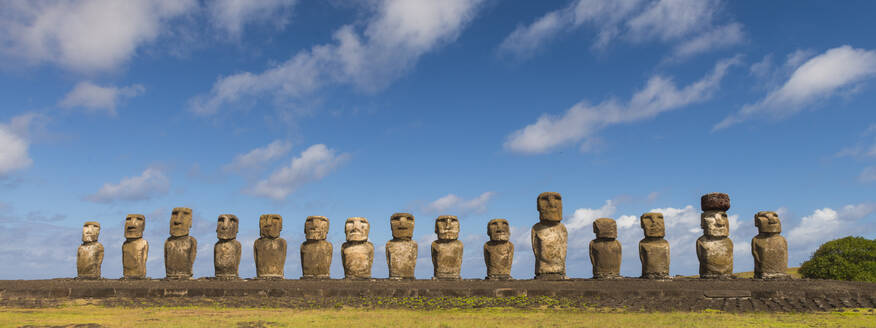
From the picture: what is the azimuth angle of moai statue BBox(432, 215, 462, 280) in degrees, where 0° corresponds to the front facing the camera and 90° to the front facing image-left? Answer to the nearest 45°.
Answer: approximately 0°

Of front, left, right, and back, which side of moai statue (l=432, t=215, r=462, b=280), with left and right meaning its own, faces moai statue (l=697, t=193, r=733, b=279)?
left

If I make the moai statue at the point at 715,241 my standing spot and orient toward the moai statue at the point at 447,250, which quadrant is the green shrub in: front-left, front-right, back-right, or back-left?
back-right

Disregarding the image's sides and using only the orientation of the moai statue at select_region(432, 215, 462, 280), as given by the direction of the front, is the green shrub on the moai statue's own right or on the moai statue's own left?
on the moai statue's own left

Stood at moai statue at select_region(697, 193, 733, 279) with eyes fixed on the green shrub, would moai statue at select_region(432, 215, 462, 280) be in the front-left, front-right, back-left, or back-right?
back-left
